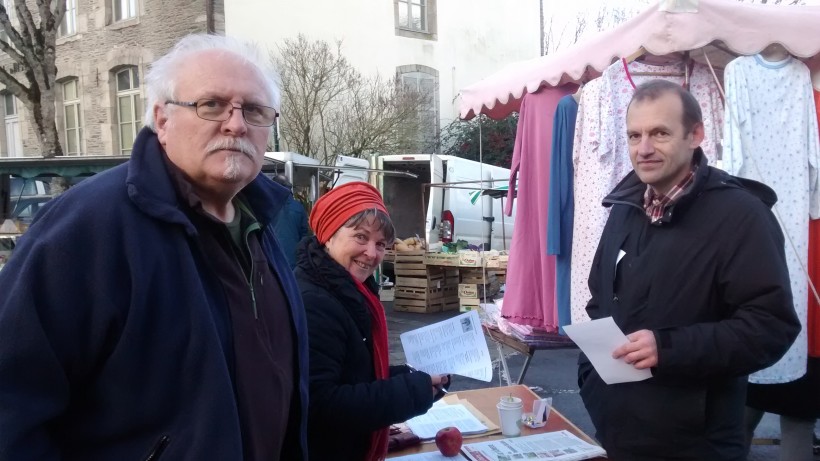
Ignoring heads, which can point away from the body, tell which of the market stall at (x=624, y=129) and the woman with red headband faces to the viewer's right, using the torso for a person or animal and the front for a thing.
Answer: the woman with red headband

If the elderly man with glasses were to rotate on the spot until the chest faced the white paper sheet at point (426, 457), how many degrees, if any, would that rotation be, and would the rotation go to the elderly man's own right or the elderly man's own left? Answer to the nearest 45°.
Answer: approximately 90° to the elderly man's own left

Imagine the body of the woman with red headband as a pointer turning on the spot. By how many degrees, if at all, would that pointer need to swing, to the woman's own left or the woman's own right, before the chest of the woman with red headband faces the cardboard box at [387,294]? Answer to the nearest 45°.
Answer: approximately 90° to the woman's own left

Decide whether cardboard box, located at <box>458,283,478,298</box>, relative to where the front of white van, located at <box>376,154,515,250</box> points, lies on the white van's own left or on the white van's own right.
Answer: on the white van's own right

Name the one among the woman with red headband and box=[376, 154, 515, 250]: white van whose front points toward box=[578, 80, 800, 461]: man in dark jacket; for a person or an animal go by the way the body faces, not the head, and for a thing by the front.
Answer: the woman with red headband

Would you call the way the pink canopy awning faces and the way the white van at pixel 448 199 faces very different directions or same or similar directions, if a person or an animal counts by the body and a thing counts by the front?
very different directions

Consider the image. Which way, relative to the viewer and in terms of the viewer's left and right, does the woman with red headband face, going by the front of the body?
facing to the right of the viewer

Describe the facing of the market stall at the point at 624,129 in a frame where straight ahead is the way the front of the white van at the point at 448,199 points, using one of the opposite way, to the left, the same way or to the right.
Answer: the opposite way

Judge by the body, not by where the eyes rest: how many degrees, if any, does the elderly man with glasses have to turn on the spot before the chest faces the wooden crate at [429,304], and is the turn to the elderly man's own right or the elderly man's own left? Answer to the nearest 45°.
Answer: approximately 90° to the elderly man's own left
